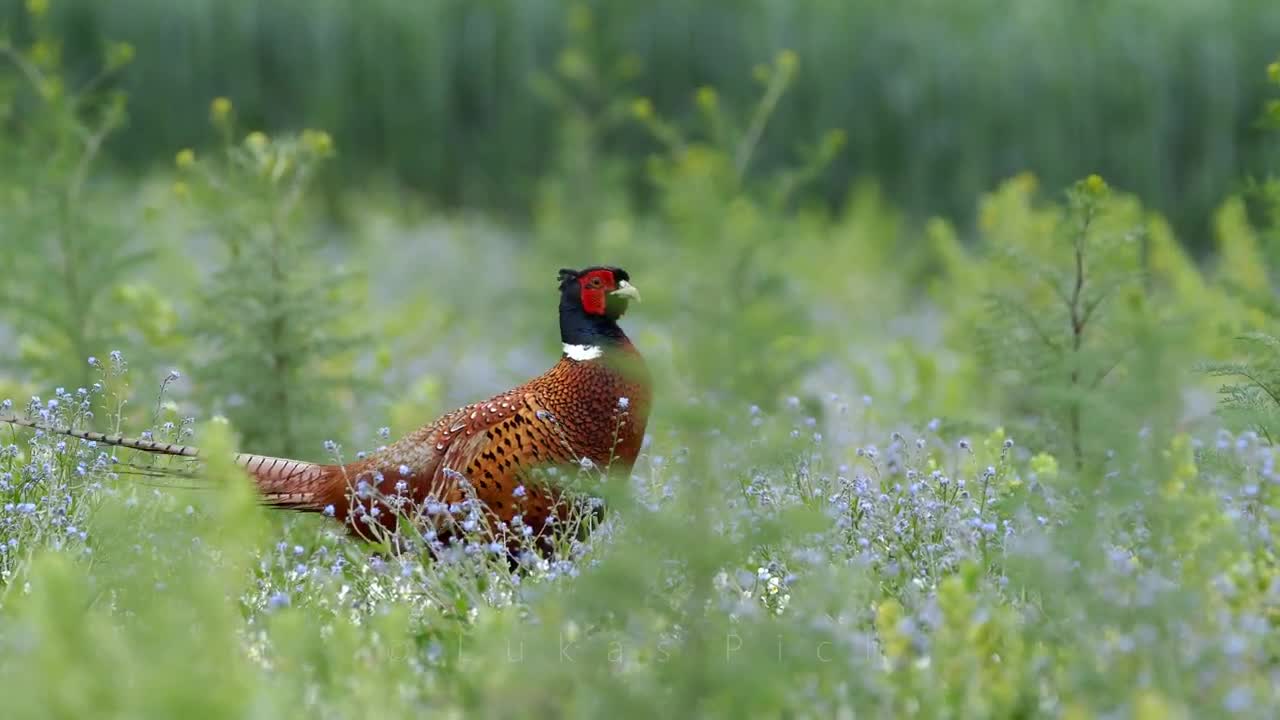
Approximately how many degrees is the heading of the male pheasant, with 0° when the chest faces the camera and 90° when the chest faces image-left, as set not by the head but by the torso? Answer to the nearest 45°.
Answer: approximately 270°

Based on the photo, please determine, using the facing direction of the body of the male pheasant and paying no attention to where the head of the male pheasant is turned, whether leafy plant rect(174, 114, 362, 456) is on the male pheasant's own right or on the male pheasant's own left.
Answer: on the male pheasant's own left

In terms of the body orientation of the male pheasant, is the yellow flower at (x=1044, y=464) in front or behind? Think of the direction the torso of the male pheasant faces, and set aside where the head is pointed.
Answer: in front

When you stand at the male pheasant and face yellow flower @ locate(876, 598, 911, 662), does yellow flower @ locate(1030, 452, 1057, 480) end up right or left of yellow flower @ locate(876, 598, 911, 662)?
left

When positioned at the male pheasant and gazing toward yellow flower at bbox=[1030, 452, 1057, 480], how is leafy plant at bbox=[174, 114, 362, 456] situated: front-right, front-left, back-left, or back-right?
back-left

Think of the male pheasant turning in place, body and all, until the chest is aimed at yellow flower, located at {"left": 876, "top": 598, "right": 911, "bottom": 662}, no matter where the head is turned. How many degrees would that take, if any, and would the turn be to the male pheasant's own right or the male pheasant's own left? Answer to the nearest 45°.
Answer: approximately 45° to the male pheasant's own right

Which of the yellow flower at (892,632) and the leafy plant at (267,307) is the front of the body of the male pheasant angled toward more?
the yellow flower
